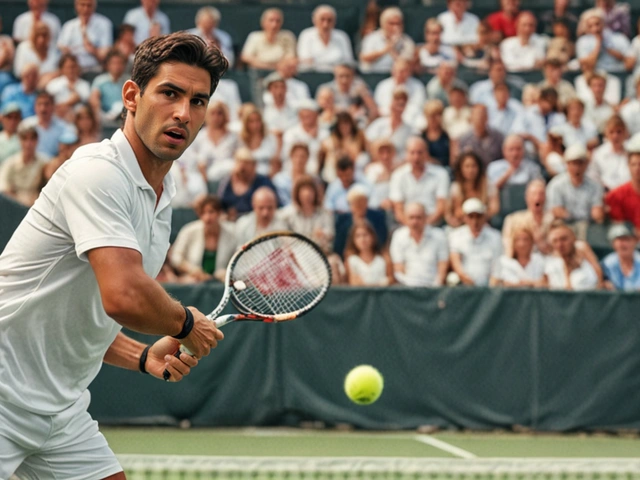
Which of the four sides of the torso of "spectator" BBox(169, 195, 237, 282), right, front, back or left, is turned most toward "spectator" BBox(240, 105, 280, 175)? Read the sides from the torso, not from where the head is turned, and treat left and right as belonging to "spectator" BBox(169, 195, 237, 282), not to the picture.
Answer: back

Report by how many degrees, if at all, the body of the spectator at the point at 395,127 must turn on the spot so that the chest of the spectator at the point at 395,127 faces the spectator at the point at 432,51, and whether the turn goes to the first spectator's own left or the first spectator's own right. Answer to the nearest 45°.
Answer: approximately 180°

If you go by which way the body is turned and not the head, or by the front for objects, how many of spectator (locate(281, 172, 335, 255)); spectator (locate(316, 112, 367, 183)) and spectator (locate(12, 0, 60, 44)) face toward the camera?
3

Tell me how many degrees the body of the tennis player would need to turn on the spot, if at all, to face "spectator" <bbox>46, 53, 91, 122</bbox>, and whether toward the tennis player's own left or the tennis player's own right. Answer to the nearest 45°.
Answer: approximately 135° to the tennis player's own left

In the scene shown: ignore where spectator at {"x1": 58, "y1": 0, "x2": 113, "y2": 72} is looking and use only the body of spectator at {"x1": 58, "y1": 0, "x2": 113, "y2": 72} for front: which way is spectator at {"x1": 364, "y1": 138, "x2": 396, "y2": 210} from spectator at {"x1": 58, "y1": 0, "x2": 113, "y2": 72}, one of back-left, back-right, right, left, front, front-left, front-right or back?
front-left

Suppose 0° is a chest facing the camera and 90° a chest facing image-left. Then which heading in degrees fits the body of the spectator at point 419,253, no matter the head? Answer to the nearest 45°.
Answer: approximately 0°

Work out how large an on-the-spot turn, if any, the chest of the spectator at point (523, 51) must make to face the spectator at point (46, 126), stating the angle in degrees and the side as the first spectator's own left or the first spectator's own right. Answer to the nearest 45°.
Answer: approximately 45° to the first spectator's own right

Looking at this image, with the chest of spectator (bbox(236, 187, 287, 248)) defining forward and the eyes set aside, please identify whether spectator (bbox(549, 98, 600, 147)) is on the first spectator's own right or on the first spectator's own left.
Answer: on the first spectator's own left

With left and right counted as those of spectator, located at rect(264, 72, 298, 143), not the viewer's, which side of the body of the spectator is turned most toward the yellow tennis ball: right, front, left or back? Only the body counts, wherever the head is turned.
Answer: front

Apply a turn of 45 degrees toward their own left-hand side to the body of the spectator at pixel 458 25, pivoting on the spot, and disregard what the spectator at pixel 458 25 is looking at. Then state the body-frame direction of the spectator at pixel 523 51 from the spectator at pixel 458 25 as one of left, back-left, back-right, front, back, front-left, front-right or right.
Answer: front-left
